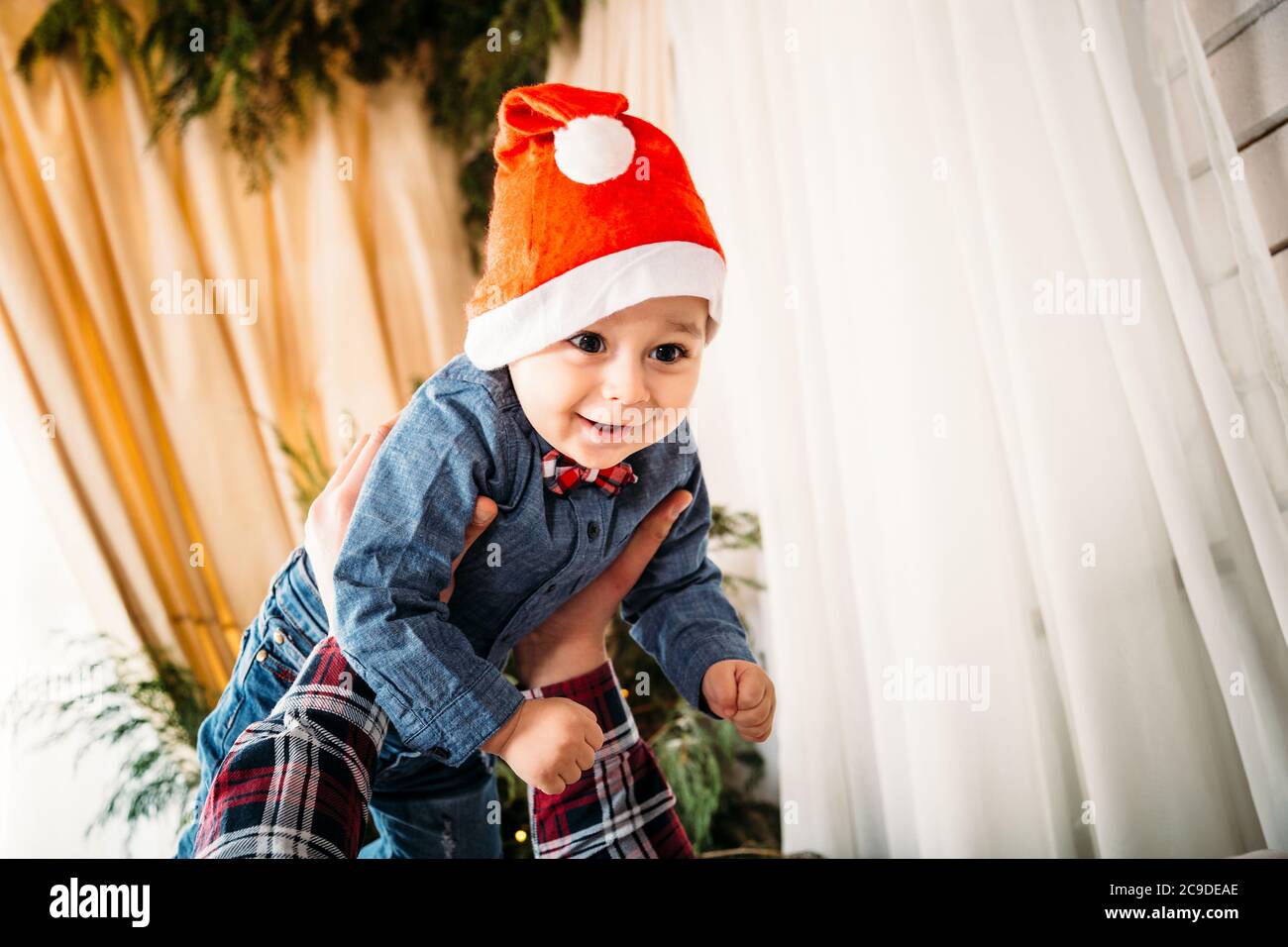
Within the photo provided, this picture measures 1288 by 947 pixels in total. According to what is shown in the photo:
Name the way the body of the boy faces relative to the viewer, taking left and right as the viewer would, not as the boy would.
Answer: facing the viewer and to the right of the viewer

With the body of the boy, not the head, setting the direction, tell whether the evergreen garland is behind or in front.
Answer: behind
